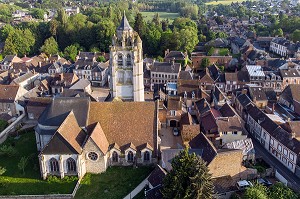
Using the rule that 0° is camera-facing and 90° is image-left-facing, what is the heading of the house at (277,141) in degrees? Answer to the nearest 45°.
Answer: approximately 45°

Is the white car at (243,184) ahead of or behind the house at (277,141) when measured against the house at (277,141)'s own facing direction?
ahead

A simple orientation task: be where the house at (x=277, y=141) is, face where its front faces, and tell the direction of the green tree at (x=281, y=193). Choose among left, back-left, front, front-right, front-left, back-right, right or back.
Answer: front-left

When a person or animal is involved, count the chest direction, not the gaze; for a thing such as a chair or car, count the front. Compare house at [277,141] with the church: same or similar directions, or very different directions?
very different directions
